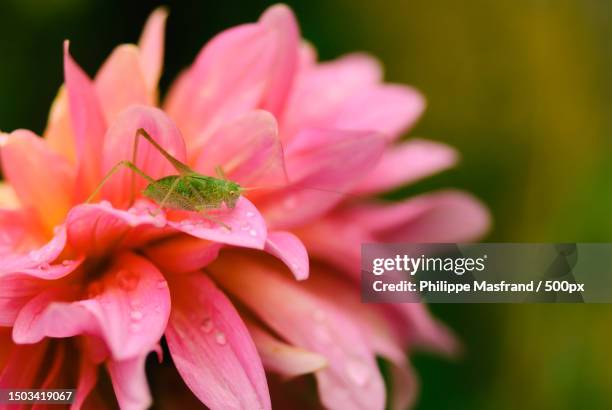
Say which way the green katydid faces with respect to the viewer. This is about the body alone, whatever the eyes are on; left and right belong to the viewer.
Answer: facing to the right of the viewer
